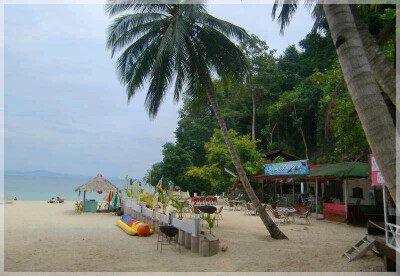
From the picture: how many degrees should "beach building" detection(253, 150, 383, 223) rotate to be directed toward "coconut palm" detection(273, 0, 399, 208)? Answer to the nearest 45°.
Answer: approximately 45° to its left

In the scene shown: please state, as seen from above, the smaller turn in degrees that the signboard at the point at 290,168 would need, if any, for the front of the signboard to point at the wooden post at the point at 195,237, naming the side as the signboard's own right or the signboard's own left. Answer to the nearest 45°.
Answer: approximately 45° to the signboard's own left

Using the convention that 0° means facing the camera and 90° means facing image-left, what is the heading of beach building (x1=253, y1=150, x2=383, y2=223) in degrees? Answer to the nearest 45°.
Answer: approximately 45°

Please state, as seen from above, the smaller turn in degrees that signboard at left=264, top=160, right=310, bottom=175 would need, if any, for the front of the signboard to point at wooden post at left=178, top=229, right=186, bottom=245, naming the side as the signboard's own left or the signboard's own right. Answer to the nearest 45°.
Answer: approximately 45° to the signboard's own left
